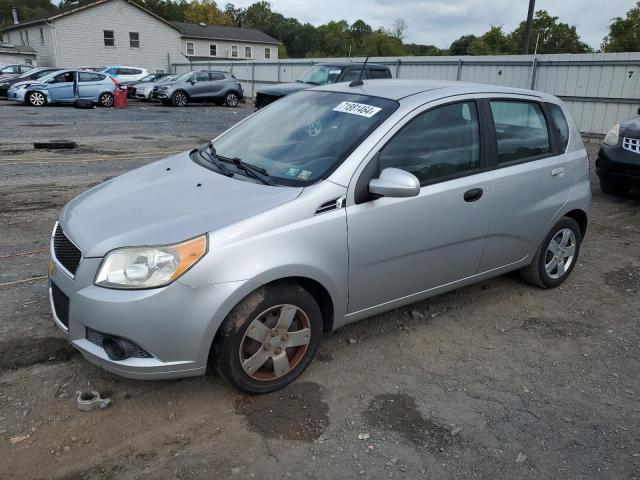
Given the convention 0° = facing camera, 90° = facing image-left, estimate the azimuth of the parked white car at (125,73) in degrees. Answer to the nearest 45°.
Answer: approximately 45°

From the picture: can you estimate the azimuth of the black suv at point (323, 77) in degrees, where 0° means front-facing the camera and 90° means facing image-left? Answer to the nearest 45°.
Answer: approximately 45°

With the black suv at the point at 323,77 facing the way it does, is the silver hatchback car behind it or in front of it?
in front

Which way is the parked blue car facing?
to the viewer's left

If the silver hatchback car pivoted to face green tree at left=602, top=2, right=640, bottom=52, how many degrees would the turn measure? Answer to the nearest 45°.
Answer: approximately 180°

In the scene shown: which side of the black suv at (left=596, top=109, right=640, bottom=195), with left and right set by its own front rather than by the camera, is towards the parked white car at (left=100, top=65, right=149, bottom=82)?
right

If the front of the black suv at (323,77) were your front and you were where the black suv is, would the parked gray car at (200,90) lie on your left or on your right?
on your right
